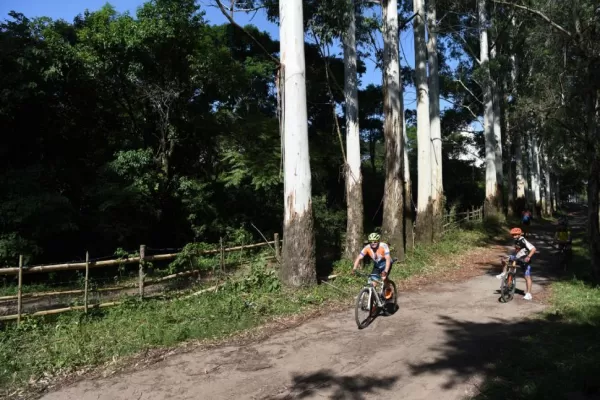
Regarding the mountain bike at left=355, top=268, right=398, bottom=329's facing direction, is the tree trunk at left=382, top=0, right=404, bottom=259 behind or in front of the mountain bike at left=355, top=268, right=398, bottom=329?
behind

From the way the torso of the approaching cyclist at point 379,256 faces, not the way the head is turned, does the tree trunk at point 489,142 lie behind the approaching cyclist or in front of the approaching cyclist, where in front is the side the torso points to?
behind

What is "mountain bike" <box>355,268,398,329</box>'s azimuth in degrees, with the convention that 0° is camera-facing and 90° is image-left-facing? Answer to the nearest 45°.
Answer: approximately 45°

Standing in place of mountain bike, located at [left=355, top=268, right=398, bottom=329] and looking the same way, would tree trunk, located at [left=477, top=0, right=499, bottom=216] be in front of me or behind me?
behind

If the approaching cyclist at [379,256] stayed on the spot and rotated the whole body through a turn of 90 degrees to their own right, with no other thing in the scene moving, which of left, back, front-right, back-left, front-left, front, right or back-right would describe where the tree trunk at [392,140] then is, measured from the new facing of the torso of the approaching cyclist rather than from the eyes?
front-right

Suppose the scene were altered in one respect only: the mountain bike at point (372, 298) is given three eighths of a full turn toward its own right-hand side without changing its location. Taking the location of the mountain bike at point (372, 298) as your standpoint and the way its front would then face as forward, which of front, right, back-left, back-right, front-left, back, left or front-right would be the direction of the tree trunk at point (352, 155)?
front

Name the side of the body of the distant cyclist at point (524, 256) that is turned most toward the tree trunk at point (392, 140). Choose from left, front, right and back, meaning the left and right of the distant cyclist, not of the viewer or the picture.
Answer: right

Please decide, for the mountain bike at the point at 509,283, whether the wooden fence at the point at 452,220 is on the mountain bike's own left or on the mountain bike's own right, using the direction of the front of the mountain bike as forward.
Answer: on the mountain bike's own right

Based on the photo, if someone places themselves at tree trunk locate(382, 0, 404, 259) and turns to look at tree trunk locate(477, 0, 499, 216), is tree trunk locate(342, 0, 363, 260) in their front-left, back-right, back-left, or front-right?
back-left
